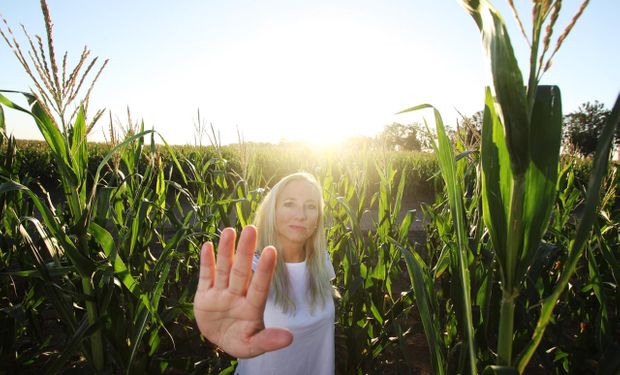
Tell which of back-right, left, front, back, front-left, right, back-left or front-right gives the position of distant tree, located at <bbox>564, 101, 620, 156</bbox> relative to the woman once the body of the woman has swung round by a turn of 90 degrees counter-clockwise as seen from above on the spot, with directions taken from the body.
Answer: front-left

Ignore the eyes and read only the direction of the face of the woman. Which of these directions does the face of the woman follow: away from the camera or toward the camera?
toward the camera

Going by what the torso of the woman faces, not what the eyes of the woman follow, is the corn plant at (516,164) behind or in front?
in front

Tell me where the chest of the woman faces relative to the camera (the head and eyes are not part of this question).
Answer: toward the camera

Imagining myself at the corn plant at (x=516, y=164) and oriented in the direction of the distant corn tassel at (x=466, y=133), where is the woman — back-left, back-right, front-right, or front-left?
front-left

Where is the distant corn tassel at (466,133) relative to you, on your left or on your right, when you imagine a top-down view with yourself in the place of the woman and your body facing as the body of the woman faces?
on your left
